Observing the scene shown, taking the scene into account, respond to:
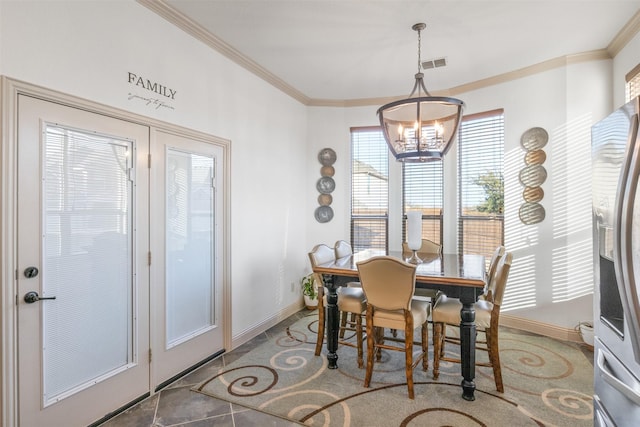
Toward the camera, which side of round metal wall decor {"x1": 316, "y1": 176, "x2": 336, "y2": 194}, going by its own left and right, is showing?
front

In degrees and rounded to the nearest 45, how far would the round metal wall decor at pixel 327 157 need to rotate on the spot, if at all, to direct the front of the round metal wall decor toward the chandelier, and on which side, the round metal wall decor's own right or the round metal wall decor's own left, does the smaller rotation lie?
0° — it already faces it

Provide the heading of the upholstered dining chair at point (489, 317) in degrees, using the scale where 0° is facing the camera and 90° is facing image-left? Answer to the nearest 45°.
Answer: approximately 90°

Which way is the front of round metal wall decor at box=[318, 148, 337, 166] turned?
toward the camera

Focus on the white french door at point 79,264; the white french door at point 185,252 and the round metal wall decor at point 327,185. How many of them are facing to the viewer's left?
0

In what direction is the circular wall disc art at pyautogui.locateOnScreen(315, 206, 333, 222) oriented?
toward the camera

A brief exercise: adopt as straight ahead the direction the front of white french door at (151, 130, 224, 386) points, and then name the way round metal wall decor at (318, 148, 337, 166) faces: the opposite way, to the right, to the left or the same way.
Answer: to the right

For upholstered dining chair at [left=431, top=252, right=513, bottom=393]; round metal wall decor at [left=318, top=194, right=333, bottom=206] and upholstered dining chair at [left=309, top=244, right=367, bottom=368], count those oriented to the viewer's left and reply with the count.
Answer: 1

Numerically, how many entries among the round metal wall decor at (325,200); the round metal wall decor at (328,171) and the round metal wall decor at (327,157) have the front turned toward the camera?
3

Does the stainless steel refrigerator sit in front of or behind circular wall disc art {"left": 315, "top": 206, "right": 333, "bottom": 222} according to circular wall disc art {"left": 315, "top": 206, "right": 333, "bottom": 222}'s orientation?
in front

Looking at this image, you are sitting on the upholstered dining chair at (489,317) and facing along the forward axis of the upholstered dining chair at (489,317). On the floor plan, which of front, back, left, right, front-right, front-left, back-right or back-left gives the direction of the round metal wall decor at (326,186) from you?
front-right

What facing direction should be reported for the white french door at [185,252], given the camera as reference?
facing the viewer and to the right of the viewer

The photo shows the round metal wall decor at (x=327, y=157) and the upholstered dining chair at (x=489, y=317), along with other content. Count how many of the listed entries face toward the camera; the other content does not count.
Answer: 1

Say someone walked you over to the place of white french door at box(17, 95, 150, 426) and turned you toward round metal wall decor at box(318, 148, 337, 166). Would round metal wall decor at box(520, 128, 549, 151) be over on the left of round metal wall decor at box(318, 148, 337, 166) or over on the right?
right

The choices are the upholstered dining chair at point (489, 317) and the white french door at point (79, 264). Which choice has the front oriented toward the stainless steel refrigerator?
the white french door

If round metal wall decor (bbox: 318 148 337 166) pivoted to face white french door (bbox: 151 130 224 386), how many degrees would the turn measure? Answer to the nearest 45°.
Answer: approximately 45° to its right

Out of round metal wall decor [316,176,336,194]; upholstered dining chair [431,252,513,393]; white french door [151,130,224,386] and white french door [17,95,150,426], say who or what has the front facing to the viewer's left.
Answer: the upholstered dining chair
